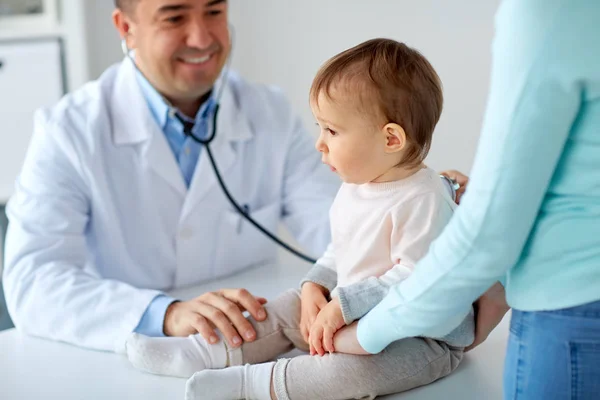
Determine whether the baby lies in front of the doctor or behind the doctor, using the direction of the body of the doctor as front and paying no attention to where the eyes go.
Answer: in front

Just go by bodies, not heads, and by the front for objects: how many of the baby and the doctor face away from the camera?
0

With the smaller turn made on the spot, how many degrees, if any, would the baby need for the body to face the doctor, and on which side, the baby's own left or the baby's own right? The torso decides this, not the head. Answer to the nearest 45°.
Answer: approximately 90° to the baby's own right

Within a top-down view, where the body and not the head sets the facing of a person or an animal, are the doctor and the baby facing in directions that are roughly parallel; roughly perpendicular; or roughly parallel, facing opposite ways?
roughly perpendicular

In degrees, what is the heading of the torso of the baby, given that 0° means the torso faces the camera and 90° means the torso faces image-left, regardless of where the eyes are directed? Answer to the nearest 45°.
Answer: approximately 45°

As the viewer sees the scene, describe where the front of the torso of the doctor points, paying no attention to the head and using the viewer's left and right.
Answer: facing the viewer and to the right of the viewer

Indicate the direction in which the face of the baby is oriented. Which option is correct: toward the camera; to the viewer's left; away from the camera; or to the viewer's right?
to the viewer's left
